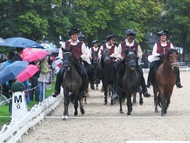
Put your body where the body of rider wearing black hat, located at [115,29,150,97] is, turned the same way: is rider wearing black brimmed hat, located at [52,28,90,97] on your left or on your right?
on your right

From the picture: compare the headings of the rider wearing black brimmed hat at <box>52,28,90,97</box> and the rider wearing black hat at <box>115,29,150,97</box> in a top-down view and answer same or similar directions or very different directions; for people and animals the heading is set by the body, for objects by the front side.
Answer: same or similar directions

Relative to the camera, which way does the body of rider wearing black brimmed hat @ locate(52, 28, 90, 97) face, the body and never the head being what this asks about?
toward the camera

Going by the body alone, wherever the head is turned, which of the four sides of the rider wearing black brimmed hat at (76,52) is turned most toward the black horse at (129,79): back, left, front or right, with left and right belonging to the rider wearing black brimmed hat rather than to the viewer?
left

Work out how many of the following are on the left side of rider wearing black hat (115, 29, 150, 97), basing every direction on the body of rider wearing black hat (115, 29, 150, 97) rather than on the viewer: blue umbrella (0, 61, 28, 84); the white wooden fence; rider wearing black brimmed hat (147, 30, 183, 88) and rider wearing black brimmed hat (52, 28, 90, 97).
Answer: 1

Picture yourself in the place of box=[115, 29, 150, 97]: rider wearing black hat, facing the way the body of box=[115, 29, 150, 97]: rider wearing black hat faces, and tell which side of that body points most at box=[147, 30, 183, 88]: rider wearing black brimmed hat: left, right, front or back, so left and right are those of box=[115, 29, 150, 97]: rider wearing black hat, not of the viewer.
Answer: left

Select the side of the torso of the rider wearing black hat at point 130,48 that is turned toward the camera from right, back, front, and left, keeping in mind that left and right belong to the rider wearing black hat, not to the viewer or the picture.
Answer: front

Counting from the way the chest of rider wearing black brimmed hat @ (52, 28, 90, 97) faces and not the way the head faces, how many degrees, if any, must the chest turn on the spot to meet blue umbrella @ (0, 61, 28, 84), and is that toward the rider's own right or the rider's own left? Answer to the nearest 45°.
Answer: approximately 45° to the rider's own right

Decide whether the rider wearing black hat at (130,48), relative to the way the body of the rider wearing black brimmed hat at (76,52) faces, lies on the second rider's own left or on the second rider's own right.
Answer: on the second rider's own left

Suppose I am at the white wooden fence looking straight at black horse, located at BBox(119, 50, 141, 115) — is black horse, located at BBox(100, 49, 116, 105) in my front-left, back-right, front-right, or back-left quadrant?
front-left

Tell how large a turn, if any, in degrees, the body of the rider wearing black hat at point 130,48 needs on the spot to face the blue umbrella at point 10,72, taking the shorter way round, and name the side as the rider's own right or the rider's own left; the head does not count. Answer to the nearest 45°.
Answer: approximately 45° to the rider's own right

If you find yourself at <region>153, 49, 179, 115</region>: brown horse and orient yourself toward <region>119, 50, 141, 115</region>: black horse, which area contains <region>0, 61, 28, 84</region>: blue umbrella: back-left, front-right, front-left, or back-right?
front-right

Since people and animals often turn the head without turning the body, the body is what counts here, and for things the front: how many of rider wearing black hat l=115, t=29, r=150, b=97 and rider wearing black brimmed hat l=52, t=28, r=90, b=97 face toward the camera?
2
